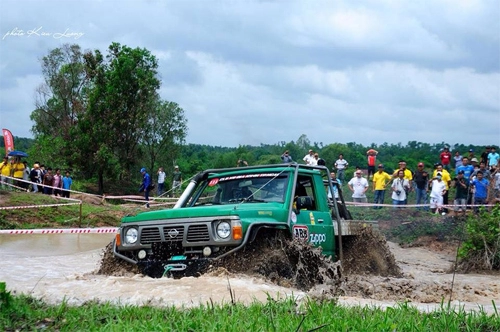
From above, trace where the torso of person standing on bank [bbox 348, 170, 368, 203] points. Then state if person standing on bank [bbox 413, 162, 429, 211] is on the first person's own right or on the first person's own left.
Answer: on the first person's own left

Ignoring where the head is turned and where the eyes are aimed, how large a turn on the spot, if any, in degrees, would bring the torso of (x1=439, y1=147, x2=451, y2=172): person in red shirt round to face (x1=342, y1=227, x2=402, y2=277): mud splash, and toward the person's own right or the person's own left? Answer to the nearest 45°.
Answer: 0° — they already face it

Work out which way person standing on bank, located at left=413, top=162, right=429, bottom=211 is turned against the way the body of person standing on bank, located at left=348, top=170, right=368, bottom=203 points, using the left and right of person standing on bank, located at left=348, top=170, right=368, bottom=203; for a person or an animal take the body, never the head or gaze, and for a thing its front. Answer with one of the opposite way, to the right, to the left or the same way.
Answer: the same way

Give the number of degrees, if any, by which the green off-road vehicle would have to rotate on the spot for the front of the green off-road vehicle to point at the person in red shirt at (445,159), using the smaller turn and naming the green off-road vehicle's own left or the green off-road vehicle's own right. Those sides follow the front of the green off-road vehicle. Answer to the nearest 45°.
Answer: approximately 180°

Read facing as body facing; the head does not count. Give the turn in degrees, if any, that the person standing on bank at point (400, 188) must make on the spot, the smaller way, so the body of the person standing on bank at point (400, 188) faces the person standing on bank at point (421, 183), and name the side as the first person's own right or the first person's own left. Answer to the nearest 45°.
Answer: approximately 135° to the first person's own left

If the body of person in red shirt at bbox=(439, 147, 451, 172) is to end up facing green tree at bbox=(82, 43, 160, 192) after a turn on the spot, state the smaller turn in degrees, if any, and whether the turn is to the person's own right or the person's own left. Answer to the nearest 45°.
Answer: approximately 135° to the person's own right

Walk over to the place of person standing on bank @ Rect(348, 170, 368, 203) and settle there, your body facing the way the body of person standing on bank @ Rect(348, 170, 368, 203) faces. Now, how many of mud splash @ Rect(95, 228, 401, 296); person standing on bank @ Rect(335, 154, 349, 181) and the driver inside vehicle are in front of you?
2

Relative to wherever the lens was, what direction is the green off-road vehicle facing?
facing the viewer and to the left of the viewer

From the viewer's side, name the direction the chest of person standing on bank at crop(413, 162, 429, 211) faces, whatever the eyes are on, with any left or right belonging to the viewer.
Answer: facing the viewer

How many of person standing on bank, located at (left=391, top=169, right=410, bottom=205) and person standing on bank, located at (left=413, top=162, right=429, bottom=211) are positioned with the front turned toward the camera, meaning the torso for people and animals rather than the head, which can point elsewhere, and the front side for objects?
2

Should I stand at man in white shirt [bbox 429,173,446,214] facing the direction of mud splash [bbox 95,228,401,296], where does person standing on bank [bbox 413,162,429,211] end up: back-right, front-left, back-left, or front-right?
back-right

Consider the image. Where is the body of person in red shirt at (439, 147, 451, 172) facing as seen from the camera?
toward the camera
